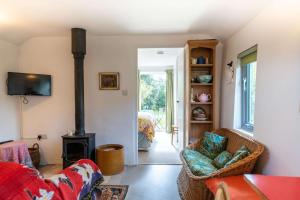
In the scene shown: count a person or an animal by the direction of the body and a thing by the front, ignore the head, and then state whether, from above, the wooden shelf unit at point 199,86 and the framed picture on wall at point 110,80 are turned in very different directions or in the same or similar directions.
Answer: same or similar directions

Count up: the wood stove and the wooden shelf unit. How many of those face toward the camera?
2

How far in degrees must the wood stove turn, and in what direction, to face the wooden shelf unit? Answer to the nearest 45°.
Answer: approximately 90° to its left

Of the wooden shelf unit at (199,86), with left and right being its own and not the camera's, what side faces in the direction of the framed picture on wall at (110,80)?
right

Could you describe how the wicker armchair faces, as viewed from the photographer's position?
facing the viewer and to the left of the viewer

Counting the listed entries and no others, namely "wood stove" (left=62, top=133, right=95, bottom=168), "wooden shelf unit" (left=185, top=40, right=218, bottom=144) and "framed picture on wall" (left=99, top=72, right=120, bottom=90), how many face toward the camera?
3

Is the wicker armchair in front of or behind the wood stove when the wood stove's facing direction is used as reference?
in front

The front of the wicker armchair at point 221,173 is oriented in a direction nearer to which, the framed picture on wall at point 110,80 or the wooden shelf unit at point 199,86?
the framed picture on wall

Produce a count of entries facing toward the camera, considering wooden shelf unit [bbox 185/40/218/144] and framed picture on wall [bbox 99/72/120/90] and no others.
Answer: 2

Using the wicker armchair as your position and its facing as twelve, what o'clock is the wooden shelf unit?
The wooden shelf unit is roughly at 4 o'clock from the wicker armchair.

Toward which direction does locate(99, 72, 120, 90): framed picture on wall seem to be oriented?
toward the camera

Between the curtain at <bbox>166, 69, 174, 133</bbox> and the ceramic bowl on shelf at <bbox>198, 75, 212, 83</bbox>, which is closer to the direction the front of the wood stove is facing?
the ceramic bowl on shelf

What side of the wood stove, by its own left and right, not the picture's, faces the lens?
front

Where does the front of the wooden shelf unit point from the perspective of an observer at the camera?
facing the viewer

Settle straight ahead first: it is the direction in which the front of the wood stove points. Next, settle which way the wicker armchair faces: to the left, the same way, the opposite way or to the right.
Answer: to the right

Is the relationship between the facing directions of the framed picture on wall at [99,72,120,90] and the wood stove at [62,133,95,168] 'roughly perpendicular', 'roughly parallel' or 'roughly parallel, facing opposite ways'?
roughly parallel

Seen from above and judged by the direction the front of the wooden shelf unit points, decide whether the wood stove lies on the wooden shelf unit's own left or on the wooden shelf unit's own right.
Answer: on the wooden shelf unit's own right
